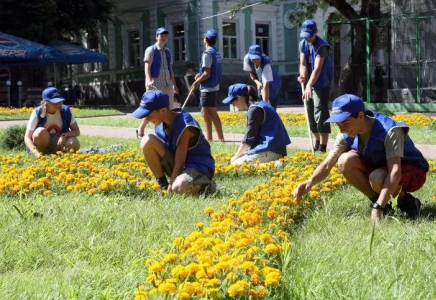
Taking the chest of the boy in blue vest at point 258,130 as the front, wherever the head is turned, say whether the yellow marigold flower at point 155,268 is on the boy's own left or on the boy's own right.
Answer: on the boy's own left

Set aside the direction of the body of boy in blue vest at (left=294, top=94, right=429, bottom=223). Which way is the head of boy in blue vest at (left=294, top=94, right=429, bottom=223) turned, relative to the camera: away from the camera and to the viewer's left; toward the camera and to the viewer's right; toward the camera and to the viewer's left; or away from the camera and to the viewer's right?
toward the camera and to the viewer's left

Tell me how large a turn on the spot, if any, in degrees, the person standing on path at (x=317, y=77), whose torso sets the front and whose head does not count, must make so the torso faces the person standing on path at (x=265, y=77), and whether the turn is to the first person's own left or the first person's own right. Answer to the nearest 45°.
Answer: approximately 90° to the first person's own right

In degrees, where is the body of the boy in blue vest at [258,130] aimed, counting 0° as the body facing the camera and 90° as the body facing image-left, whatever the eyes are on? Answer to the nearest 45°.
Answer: approximately 90°

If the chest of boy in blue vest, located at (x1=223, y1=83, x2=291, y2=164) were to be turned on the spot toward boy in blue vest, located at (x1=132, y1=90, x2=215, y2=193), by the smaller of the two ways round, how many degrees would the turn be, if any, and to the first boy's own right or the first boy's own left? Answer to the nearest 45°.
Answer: approximately 90° to the first boy's own left

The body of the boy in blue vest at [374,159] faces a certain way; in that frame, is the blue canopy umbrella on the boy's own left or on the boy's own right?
on the boy's own right

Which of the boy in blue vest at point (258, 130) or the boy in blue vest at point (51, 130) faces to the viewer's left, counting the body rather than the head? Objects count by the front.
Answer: the boy in blue vest at point (258, 130)

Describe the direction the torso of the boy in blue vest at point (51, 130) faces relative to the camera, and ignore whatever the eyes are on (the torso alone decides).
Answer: toward the camera

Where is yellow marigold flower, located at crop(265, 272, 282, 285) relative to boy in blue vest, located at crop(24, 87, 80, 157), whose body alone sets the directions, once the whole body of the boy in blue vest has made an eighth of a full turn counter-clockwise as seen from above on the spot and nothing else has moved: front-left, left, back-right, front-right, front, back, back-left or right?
front-right

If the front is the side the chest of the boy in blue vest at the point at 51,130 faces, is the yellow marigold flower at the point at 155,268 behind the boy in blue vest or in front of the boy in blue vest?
in front

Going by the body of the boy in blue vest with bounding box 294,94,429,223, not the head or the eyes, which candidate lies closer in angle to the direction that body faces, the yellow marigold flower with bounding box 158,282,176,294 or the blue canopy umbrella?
the yellow marigold flower

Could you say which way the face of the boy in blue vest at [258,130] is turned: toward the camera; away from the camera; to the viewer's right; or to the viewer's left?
to the viewer's left

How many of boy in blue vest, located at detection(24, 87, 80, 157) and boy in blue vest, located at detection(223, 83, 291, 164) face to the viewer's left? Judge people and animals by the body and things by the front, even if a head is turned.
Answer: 1

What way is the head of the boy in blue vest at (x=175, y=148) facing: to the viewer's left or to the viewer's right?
to the viewer's left

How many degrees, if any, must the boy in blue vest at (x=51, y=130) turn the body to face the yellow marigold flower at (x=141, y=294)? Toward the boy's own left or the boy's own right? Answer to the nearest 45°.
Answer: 0° — they already face it

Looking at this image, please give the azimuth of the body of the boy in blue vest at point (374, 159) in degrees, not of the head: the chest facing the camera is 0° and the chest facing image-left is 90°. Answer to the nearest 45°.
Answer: approximately 45°
